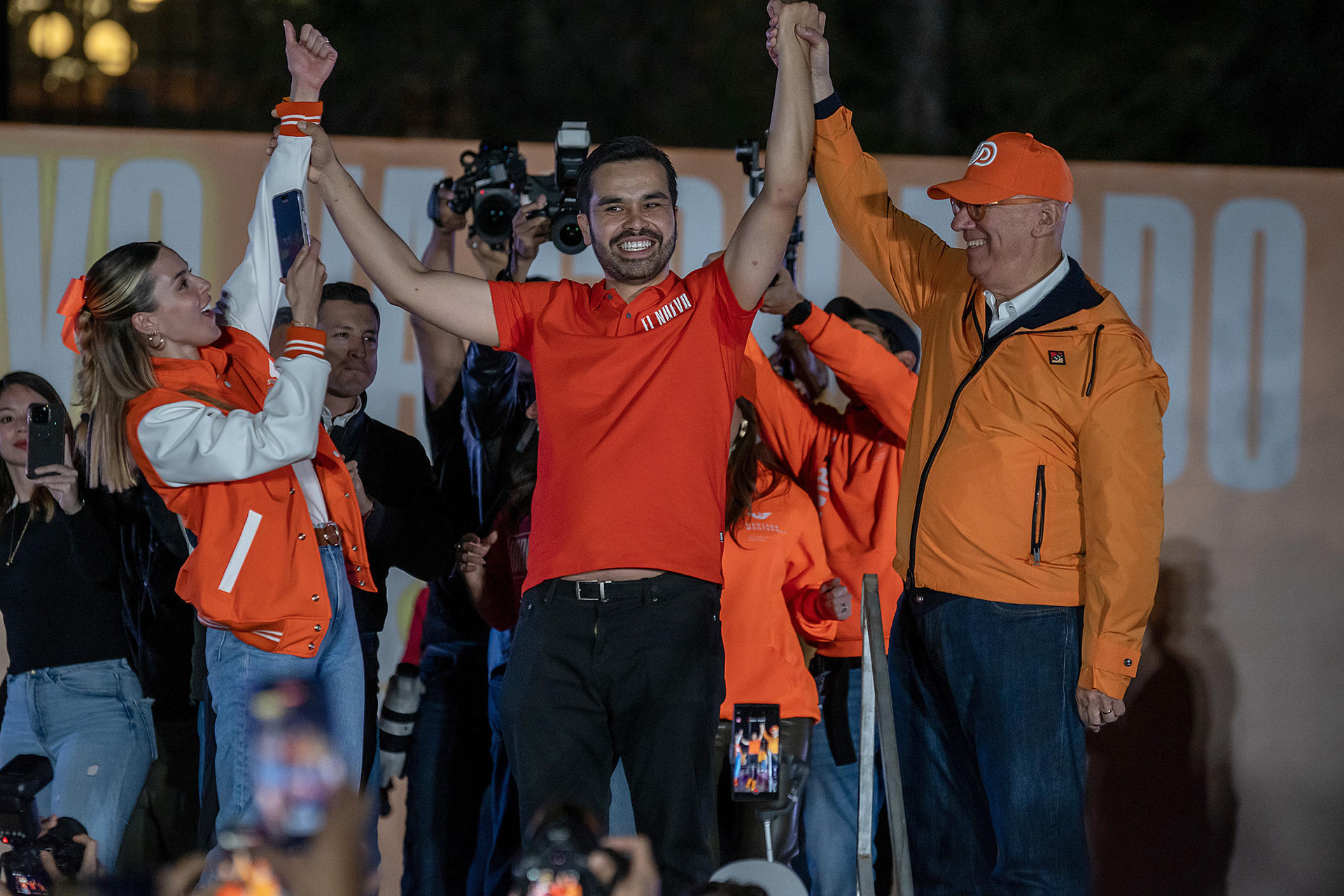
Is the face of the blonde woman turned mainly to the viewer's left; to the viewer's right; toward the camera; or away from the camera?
to the viewer's right

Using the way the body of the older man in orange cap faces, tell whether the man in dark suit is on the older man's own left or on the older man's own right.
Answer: on the older man's own right

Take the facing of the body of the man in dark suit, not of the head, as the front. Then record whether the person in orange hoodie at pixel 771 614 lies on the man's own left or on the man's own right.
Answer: on the man's own left

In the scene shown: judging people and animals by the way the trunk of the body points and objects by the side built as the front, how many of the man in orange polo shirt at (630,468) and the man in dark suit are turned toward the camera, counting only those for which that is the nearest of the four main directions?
2

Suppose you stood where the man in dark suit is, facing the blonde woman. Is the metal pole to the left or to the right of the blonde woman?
left

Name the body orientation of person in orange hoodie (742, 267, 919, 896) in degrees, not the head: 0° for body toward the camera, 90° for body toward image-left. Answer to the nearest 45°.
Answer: approximately 45°
